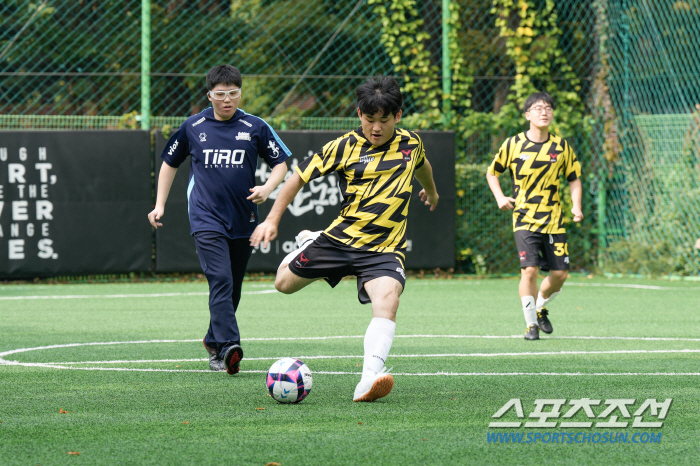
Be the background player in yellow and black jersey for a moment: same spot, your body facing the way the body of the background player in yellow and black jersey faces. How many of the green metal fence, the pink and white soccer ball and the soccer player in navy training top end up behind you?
1

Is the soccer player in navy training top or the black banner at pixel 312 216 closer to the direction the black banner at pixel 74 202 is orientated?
the soccer player in navy training top

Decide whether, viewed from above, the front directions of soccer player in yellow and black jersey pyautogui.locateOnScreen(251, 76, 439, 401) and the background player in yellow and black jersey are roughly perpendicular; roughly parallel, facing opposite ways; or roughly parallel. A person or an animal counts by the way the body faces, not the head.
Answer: roughly parallel

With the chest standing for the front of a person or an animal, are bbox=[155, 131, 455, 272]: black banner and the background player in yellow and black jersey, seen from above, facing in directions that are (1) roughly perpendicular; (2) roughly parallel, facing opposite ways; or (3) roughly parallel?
roughly parallel

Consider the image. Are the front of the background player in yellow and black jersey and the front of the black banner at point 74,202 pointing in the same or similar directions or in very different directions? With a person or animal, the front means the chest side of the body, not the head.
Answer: same or similar directions

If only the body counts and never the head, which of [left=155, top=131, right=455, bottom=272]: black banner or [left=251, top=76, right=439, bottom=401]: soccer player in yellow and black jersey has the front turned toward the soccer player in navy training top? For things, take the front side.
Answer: the black banner

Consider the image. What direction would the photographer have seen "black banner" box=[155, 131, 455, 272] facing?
facing the viewer

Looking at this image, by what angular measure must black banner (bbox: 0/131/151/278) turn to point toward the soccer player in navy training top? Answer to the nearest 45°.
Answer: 0° — it already faces them

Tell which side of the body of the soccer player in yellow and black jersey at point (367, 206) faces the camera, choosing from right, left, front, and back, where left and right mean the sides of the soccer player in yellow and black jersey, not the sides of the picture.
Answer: front

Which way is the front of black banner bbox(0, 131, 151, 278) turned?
toward the camera

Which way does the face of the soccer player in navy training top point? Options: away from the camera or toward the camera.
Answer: toward the camera

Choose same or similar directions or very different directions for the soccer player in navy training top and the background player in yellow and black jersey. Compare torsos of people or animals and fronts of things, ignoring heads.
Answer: same or similar directions

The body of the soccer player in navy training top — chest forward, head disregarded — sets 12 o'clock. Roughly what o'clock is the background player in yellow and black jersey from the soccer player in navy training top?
The background player in yellow and black jersey is roughly at 8 o'clock from the soccer player in navy training top.

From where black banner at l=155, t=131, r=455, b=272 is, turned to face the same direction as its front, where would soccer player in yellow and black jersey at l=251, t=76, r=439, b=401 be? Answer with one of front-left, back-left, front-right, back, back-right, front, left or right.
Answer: front

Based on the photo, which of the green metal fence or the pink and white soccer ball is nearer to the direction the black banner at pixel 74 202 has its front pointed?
the pink and white soccer ball

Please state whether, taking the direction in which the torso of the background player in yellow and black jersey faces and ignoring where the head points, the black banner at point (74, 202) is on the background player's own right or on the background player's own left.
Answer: on the background player's own right

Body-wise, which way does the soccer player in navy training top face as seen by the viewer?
toward the camera

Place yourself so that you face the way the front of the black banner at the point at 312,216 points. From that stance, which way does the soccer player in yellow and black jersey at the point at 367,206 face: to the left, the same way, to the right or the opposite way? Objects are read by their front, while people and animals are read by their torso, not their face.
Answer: the same way

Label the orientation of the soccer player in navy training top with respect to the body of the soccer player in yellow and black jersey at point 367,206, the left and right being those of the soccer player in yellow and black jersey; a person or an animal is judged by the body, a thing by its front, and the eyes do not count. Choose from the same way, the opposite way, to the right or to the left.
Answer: the same way
